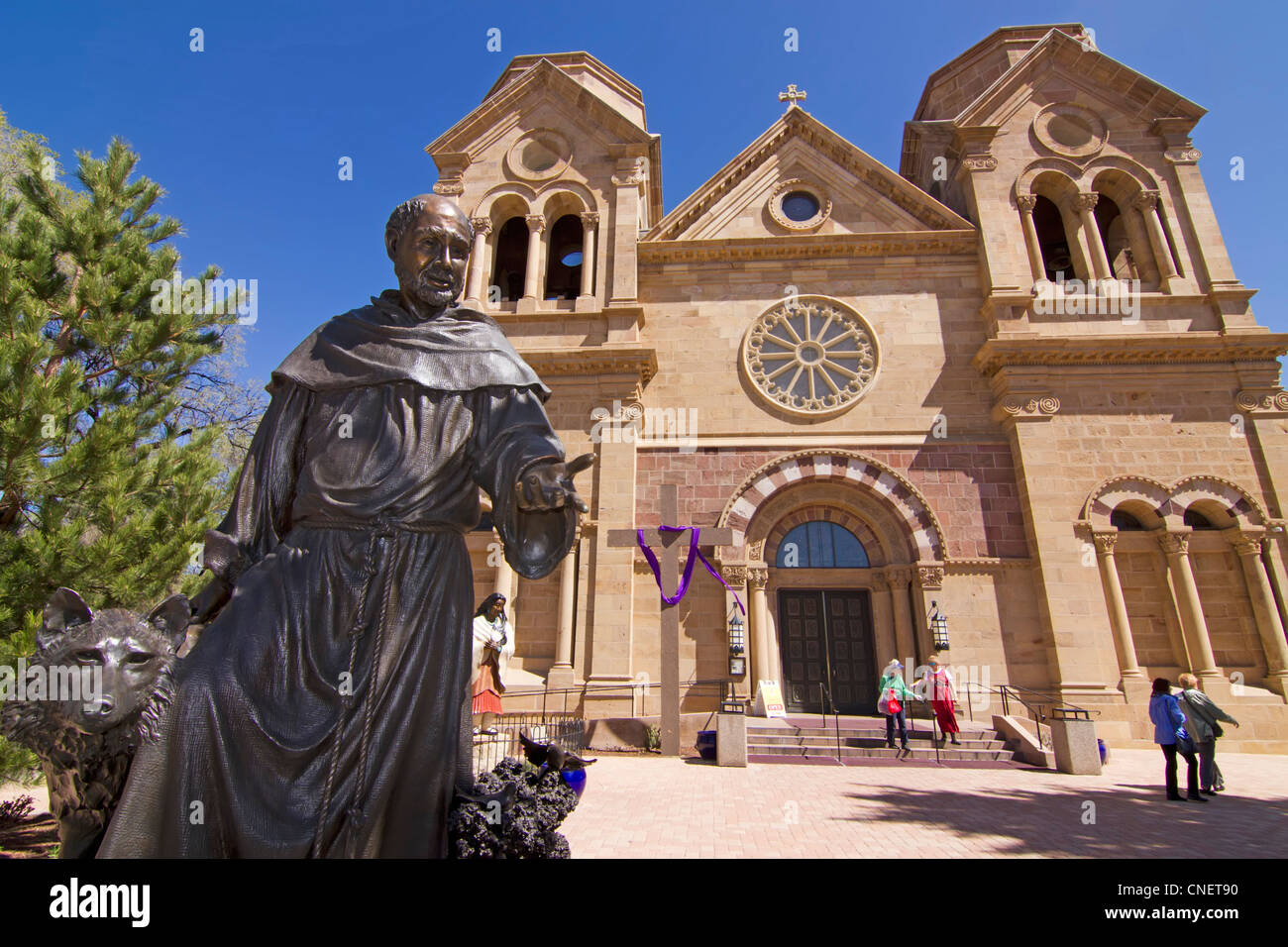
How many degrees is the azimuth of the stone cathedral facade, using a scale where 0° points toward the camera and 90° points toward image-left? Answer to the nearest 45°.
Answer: approximately 0°

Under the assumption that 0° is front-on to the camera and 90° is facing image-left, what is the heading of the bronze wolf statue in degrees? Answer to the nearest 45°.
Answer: approximately 0°

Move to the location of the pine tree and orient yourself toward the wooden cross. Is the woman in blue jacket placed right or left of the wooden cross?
right

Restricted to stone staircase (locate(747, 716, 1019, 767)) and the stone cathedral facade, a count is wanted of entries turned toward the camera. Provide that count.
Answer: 2

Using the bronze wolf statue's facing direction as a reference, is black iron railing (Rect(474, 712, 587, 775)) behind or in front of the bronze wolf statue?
behind

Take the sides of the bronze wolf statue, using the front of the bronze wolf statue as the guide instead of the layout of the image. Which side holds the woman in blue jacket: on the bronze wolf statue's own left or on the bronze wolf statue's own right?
on the bronze wolf statue's own left

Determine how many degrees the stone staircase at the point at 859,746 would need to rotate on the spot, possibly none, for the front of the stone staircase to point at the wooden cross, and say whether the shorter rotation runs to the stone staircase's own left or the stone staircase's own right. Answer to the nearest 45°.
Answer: approximately 90° to the stone staircase's own right
